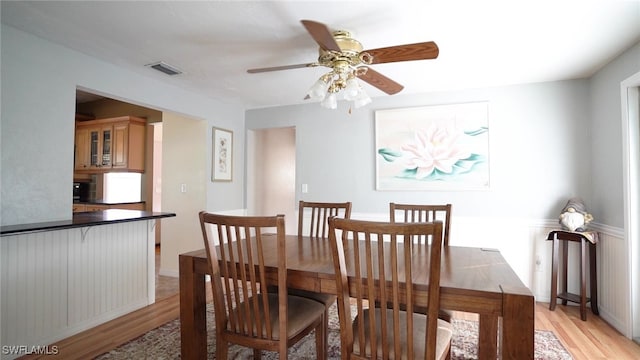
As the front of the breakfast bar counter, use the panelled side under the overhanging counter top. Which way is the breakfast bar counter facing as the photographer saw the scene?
facing the viewer and to the right of the viewer

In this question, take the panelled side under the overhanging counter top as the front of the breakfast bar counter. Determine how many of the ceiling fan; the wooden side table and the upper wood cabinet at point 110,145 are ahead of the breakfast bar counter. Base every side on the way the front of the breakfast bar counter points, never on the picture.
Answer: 2

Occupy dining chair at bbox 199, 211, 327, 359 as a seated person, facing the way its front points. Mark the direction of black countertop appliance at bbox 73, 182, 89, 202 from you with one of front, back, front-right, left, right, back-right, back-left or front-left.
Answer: left

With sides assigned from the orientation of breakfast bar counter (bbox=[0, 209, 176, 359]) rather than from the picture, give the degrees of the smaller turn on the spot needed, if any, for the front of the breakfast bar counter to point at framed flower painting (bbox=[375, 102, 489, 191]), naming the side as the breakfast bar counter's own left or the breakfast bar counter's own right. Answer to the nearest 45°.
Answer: approximately 45° to the breakfast bar counter's own left

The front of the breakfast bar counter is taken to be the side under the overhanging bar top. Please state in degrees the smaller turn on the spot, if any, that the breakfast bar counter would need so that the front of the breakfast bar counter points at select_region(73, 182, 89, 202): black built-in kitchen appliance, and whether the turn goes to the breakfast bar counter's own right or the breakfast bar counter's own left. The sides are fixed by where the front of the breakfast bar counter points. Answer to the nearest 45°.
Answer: approximately 135° to the breakfast bar counter's own left

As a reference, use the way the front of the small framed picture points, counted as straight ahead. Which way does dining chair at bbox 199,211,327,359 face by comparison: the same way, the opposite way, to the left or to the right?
to the left

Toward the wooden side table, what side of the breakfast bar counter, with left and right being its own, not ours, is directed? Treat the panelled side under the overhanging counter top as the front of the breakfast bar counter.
front

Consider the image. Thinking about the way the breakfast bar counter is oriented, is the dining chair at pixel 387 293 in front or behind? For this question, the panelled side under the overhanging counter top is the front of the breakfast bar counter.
in front

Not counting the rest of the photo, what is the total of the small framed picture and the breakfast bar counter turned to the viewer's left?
0

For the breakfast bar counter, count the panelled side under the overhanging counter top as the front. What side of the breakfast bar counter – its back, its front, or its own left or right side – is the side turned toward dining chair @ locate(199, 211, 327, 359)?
front

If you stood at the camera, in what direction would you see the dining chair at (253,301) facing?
facing away from the viewer and to the right of the viewer

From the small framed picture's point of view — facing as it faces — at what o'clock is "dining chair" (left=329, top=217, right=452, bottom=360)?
The dining chair is roughly at 1 o'clock from the small framed picture.

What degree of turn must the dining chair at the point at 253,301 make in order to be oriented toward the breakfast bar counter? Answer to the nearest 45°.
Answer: approximately 90° to its left

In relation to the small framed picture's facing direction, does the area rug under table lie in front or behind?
in front

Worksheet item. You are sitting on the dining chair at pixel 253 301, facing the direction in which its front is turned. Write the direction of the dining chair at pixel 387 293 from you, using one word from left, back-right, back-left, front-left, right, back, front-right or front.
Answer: right

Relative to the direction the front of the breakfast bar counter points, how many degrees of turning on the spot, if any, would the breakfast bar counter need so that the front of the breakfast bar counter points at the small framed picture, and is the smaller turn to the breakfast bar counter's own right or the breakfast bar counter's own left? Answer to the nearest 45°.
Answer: approximately 90° to the breakfast bar counter's own left
